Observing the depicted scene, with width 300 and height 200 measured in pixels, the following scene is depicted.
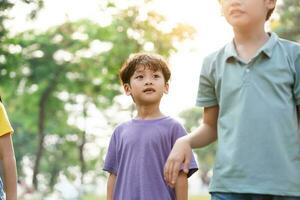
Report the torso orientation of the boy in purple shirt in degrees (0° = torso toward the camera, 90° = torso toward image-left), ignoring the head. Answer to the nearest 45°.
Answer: approximately 0°
